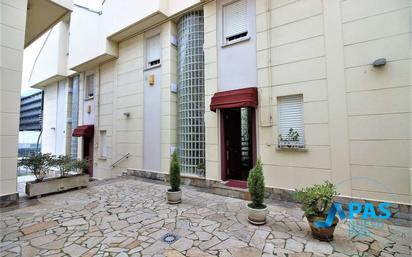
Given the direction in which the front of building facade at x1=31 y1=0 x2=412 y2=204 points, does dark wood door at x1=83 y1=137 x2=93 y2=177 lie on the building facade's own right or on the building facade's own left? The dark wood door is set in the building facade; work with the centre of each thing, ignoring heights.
on the building facade's own right

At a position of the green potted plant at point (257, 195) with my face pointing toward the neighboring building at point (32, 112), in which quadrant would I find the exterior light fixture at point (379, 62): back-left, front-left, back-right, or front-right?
back-right

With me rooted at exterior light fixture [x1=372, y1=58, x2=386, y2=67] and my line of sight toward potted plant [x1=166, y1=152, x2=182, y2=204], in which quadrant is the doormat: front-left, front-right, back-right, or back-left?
front-right

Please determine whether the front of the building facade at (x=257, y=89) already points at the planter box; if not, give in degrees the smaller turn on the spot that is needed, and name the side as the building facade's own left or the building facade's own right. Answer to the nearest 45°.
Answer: approximately 45° to the building facade's own right

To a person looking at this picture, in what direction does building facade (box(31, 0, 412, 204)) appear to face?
facing the viewer and to the left of the viewer

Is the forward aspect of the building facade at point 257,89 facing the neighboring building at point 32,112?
no
